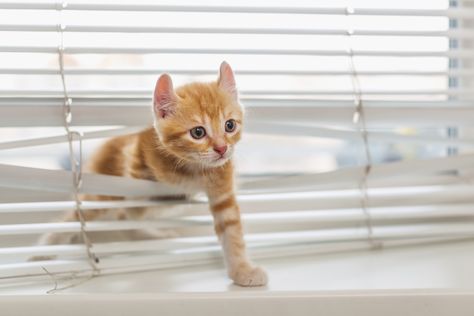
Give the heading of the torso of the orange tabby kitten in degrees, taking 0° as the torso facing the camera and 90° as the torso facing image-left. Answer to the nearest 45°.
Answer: approximately 315°
